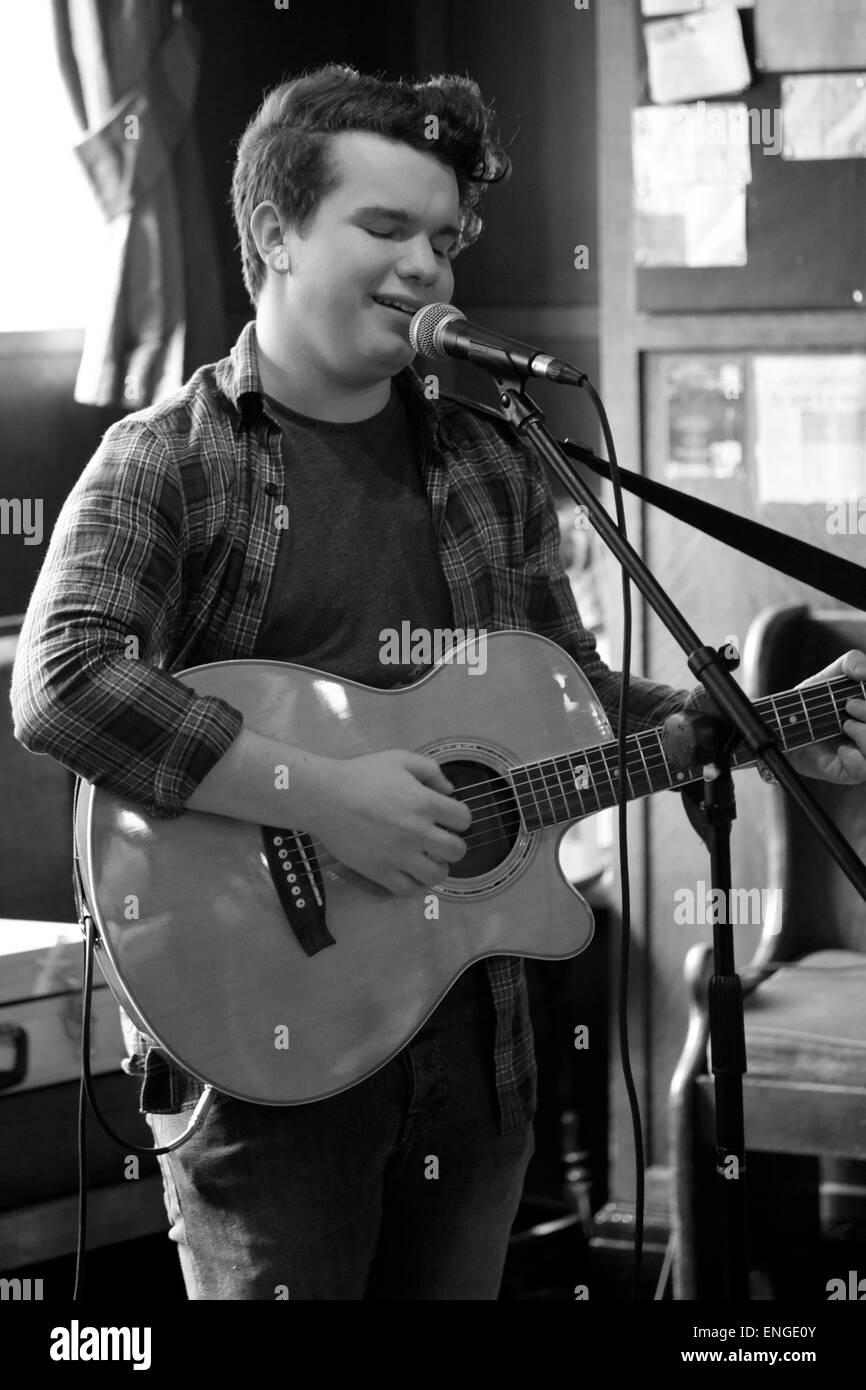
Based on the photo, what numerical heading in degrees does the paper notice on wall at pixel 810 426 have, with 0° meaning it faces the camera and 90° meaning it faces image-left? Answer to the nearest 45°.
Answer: approximately 0°

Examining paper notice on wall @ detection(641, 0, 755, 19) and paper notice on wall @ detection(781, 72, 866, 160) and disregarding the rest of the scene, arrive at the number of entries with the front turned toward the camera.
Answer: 2

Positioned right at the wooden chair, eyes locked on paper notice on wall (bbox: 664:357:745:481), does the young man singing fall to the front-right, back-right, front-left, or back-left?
back-left
